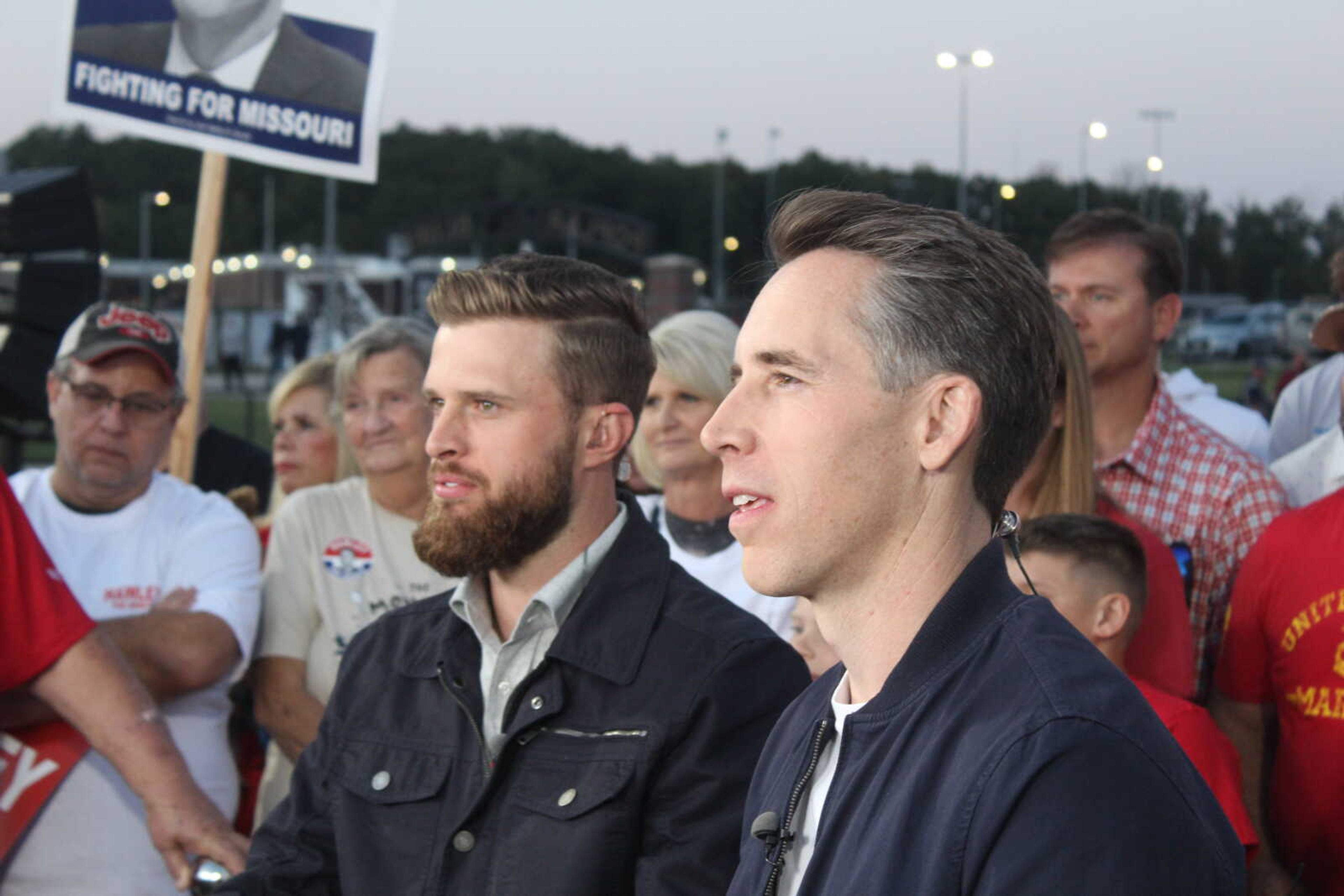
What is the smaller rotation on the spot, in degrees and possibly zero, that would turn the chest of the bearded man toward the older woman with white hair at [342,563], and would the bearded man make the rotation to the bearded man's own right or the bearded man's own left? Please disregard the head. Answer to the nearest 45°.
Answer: approximately 135° to the bearded man's own right

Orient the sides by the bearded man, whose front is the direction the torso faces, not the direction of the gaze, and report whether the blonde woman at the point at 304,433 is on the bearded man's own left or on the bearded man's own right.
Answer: on the bearded man's own right

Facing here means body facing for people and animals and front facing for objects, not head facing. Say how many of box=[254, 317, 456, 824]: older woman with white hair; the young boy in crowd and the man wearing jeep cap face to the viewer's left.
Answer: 1

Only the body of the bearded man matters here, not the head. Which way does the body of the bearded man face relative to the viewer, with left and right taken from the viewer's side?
facing the viewer and to the left of the viewer

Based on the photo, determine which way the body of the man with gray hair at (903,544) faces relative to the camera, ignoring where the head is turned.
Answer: to the viewer's left

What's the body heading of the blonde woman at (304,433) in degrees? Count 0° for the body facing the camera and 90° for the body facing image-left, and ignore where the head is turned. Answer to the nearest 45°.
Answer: approximately 45°

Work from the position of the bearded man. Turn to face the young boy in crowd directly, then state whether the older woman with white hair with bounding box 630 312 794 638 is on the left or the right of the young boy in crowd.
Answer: left

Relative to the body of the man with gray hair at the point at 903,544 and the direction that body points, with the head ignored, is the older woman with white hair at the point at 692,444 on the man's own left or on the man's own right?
on the man's own right

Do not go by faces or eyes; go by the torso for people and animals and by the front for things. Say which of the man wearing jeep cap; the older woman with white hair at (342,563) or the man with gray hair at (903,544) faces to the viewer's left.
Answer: the man with gray hair

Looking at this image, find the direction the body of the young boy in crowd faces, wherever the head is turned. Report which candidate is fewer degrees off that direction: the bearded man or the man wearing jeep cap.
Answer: the man wearing jeep cap

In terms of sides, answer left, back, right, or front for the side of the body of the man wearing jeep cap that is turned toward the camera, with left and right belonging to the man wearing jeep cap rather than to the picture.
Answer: front

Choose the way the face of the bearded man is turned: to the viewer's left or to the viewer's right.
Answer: to the viewer's left

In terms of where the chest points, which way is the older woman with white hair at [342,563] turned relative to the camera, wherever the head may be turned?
toward the camera

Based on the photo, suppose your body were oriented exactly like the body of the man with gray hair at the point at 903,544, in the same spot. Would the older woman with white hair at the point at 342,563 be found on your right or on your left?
on your right

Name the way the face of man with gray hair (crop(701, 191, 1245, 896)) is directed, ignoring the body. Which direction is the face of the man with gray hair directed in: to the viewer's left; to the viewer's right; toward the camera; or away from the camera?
to the viewer's left

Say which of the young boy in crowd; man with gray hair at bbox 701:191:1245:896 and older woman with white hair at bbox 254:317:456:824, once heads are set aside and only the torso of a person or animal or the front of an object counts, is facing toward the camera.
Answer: the older woman with white hair
